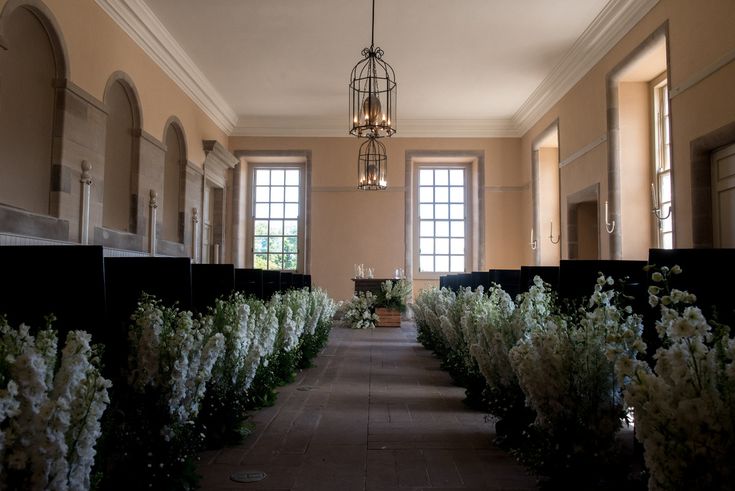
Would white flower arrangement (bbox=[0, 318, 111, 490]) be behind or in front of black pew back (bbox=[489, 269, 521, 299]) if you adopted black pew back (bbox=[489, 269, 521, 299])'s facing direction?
behind

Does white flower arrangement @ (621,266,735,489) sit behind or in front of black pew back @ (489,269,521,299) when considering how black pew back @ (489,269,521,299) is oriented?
behind

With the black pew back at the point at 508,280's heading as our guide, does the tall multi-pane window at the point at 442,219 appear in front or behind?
in front

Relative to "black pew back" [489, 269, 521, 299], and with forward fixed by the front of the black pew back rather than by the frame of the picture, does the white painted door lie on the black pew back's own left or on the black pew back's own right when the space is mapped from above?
on the black pew back's own right

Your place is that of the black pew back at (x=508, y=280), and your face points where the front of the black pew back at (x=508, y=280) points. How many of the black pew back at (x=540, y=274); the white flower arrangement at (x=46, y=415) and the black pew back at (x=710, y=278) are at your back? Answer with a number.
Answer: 3

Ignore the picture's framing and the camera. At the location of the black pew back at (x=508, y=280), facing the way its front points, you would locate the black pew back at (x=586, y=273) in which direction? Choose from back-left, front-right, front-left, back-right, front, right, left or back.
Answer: back

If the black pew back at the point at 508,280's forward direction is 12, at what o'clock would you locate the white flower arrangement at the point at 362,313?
The white flower arrangement is roughly at 11 o'clock from the black pew back.

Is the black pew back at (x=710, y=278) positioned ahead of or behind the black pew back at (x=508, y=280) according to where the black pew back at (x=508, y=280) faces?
behind

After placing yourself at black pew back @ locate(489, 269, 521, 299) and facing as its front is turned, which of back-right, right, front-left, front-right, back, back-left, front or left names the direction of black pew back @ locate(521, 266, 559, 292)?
back

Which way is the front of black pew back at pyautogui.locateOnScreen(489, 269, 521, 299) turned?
away from the camera

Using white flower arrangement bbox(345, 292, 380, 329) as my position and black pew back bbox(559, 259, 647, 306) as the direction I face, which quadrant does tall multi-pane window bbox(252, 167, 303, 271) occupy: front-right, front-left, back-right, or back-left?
back-right

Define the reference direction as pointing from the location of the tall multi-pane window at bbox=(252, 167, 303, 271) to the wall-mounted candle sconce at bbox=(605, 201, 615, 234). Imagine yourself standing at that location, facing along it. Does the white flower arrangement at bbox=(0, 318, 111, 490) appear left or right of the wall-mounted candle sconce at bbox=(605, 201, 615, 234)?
right
